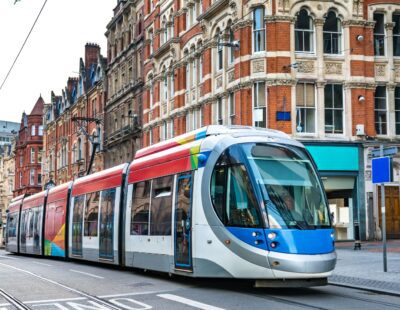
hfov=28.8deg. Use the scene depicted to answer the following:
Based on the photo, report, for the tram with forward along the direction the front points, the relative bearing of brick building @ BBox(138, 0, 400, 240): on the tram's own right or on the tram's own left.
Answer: on the tram's own left

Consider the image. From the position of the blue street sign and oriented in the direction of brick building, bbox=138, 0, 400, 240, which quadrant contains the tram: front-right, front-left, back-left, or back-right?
front-left

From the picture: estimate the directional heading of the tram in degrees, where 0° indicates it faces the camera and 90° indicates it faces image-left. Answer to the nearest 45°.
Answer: approximately 315°

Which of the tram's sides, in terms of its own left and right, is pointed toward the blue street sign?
left
